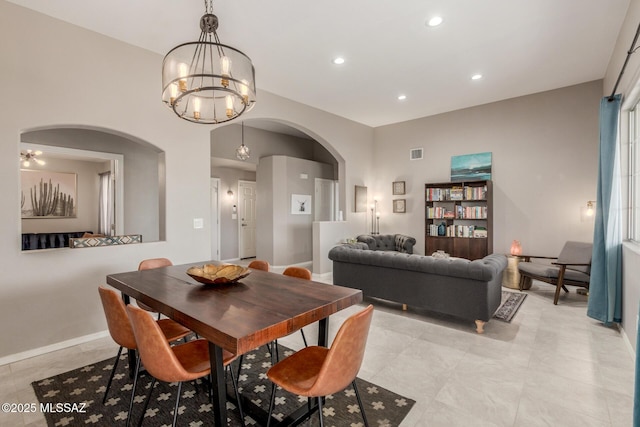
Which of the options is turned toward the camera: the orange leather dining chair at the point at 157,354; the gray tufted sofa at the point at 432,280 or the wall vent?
the wall vent

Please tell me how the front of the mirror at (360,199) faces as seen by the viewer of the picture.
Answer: facing the viewer and to the right of the viewer

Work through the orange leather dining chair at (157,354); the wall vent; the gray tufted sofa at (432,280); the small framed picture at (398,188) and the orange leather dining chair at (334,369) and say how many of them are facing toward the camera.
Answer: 2

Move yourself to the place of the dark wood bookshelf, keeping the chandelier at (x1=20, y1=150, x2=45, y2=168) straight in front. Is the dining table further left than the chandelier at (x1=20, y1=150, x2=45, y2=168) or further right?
left

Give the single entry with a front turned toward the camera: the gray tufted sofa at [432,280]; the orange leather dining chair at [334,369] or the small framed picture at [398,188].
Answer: the small framed picture

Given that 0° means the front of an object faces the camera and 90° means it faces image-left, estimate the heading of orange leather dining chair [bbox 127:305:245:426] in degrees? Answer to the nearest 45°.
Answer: approximately 225°

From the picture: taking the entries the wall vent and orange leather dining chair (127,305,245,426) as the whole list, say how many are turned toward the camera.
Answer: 1

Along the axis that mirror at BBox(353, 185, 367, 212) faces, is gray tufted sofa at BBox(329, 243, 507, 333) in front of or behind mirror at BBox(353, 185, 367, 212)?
in front

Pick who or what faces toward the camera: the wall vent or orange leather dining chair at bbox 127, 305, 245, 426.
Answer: the wall vent

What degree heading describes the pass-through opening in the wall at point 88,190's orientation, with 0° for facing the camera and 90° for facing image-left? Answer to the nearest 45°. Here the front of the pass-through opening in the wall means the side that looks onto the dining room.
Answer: approximately 315°

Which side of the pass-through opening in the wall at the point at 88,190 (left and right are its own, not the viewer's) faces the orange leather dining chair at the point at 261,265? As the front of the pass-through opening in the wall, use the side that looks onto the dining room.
front

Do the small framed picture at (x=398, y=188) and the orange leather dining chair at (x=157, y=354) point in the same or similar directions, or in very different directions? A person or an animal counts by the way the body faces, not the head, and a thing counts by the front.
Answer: very different directions

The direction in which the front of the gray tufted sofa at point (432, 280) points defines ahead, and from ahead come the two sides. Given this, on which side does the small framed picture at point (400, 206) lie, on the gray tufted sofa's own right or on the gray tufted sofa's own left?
on the gray tufted sofa's own left

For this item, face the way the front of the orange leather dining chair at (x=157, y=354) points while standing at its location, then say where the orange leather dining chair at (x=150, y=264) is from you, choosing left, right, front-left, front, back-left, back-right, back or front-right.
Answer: front-left

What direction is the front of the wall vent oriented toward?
toward the camera

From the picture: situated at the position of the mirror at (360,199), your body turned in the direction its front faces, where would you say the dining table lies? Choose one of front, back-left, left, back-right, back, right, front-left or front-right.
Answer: front-right

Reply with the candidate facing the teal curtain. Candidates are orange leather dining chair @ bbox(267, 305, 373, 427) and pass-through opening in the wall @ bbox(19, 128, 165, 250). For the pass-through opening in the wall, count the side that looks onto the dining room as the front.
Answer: the pass-through opening in the wall

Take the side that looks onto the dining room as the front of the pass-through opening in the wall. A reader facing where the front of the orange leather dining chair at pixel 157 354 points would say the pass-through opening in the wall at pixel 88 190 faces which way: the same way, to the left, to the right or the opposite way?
to the right

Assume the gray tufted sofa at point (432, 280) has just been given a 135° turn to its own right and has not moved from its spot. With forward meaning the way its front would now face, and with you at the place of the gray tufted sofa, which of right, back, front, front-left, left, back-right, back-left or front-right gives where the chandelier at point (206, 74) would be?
front-right

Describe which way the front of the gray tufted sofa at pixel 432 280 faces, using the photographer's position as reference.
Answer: facing away from the viewer and to the right of the viewer
